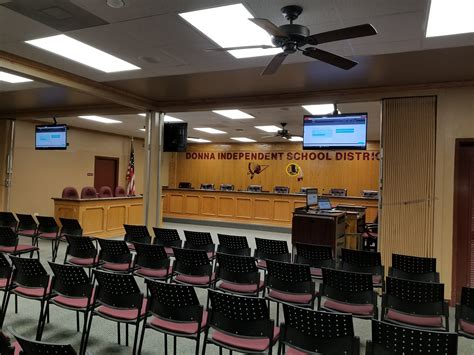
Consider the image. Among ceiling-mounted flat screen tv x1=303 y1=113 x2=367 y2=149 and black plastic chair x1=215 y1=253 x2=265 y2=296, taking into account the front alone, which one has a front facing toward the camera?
the ceiling-mounted flat screen tv

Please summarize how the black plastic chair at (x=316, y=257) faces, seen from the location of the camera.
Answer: facing away from the viewer

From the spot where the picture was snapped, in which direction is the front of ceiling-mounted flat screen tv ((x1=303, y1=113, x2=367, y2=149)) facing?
facing the viewer

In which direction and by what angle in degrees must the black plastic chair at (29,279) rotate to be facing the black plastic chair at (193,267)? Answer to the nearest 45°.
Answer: approximately 45° to its right

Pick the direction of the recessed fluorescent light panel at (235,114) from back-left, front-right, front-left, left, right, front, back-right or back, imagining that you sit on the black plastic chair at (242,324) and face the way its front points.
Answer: front-left

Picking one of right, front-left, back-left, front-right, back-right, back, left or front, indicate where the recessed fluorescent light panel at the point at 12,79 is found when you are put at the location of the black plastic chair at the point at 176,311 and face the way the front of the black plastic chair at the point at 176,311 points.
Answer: left

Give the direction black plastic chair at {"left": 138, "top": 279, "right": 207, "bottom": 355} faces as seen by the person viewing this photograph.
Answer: facing away from the viewer and to the right of the viewer

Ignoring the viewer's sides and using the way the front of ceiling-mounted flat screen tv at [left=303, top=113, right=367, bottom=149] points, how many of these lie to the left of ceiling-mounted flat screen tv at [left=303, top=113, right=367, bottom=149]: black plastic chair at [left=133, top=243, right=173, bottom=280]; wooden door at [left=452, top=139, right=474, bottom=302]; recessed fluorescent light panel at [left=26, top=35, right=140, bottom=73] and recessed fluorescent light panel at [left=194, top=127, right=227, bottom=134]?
1

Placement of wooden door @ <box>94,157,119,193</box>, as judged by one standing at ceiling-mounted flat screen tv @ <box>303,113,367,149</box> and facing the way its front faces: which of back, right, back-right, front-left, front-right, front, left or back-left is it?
back-right

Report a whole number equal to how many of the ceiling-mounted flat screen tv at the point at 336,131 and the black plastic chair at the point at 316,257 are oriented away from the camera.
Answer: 1

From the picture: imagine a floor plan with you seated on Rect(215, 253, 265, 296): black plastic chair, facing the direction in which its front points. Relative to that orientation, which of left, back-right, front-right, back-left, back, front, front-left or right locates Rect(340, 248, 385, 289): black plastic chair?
front-right

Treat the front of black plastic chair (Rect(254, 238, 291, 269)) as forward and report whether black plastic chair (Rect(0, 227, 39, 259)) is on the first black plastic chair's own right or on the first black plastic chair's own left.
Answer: on the first black plastic chair's own left

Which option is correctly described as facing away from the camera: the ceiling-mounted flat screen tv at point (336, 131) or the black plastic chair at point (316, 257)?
the black plastic chair

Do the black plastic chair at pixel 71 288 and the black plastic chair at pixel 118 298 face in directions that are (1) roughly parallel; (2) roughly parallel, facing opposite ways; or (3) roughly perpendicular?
roughly parallel

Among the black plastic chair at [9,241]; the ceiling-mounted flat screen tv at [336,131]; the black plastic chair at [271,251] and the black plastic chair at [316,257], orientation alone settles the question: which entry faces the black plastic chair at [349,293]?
the ceiling-mounted flat screen tv

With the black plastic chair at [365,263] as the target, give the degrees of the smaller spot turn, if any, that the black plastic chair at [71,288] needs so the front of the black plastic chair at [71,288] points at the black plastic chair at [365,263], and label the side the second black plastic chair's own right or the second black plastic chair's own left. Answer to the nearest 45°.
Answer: approximately 45° to the second black plastic chair's own right

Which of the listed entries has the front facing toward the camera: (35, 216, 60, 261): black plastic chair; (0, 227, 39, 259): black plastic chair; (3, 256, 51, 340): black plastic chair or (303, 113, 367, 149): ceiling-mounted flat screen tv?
the ceiling-mounted flat screen tv

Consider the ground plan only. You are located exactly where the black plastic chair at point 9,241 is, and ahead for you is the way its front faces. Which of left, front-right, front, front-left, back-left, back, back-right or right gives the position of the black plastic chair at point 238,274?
right
